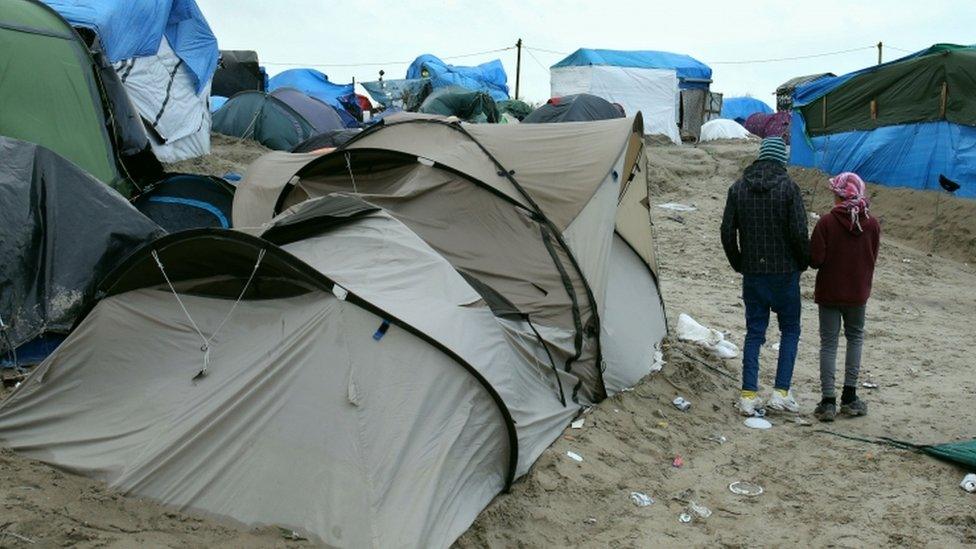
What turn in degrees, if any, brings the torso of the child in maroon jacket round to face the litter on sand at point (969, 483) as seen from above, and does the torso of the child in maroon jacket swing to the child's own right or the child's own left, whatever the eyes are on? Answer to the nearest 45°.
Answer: approximately 135° to the child's own right

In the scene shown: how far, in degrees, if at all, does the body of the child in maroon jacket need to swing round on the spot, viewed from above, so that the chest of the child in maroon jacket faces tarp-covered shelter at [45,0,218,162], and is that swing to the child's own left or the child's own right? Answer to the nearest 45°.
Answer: approximately 45° to the child's own left

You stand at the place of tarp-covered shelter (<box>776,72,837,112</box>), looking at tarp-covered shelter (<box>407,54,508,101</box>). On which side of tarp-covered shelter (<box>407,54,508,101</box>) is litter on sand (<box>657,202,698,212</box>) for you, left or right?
left

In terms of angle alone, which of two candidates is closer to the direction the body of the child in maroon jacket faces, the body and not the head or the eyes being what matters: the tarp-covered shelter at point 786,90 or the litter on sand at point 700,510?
the tarp-covered shelter

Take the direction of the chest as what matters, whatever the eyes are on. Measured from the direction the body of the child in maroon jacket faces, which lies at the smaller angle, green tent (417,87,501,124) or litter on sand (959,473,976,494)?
the green tent

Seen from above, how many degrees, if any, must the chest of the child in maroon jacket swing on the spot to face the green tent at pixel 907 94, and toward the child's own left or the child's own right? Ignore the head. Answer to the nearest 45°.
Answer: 0° — they already face it

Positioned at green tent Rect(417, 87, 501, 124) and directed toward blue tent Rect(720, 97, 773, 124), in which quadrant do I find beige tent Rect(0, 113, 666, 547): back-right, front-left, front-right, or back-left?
back-right

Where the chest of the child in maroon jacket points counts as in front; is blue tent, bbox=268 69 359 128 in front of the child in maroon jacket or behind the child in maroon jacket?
in front

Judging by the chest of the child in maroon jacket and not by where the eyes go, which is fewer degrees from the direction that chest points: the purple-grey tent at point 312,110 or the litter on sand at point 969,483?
the purple-grey tent

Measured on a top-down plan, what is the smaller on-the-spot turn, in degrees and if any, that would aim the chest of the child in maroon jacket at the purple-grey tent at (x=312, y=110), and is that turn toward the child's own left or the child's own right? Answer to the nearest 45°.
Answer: approximately 45° to the child's own left

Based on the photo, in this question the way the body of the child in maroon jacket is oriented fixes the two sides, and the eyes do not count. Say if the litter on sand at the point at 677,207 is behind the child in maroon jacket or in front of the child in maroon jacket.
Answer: in front

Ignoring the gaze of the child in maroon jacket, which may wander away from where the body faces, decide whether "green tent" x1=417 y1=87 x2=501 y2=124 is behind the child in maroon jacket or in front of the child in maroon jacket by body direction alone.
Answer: in front

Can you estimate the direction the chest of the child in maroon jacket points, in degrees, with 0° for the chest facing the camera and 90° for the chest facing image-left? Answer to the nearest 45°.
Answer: approximately 180°

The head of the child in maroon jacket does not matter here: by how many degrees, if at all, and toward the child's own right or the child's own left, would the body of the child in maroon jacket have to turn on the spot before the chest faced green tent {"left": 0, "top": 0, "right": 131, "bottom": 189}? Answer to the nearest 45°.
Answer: approximately 90° to the child's own left
